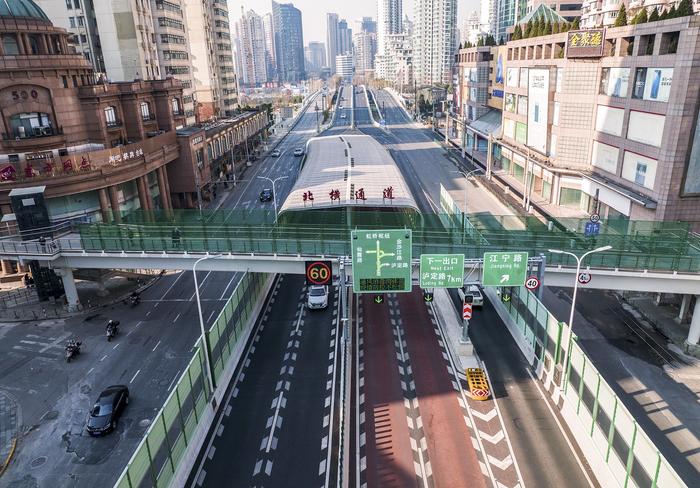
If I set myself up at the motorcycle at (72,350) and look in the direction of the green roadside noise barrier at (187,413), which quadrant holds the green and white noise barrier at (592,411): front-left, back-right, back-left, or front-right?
front-left

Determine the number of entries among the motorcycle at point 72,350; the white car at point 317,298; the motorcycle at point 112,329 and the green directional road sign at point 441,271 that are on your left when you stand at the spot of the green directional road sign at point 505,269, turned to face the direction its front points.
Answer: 0

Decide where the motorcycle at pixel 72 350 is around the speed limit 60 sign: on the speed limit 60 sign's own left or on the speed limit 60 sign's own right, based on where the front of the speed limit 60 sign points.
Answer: on the speed limit 60 sign's own right

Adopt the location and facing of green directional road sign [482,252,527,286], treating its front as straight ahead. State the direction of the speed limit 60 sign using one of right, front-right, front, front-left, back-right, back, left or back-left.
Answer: right

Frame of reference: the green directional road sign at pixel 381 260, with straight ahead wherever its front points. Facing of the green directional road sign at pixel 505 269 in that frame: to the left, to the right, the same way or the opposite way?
the same way

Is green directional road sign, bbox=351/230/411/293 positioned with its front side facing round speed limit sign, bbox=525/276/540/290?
no

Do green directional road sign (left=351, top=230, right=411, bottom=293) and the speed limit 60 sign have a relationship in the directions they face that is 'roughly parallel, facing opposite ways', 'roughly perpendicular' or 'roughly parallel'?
roughly parallel

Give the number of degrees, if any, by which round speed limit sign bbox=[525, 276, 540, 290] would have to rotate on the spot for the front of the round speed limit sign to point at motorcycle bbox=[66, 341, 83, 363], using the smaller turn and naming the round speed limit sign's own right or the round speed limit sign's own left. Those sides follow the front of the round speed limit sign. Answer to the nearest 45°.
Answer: approximately 90° to the round speed limit sign's own right

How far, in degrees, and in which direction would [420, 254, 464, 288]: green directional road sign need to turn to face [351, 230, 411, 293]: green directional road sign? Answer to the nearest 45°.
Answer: approximately 90° to its right

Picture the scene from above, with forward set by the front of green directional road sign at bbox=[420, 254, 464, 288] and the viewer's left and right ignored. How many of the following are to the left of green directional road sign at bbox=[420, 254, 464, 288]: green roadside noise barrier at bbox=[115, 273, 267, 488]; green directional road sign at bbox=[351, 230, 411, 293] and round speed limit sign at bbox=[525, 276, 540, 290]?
1

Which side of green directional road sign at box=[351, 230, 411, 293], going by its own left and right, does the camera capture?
front

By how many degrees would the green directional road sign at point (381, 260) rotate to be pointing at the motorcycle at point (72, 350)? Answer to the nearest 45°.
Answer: approximately 90° to its right

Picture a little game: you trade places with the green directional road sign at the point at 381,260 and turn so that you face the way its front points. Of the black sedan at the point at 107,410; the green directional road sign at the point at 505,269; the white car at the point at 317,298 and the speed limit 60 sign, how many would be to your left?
1

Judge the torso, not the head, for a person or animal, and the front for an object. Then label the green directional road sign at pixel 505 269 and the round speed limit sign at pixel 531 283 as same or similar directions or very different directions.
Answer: same or similar directions

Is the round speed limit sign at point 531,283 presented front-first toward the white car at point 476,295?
no

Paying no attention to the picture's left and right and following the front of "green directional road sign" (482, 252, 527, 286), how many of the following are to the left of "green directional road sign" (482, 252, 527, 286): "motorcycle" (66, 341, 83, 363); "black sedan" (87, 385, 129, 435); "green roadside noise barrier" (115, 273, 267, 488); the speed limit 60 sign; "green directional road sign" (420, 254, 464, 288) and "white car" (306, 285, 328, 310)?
0
